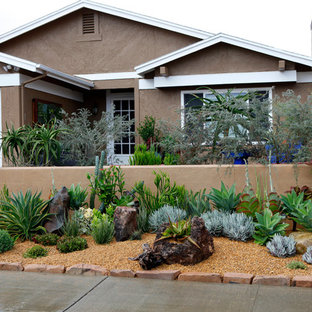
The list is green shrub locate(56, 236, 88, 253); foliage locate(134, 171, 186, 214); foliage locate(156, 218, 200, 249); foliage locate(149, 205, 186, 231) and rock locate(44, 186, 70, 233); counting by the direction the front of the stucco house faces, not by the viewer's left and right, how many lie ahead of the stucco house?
5

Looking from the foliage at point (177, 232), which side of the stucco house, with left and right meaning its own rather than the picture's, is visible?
front

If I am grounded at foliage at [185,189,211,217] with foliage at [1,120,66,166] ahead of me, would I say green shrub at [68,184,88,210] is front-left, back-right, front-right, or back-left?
front-left

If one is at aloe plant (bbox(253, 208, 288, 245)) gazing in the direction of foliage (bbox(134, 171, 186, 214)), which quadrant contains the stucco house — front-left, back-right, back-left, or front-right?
front-right

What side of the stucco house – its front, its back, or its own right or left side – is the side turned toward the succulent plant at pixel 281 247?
front

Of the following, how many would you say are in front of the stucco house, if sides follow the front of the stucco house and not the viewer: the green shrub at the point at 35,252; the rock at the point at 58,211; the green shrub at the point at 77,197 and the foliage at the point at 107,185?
4

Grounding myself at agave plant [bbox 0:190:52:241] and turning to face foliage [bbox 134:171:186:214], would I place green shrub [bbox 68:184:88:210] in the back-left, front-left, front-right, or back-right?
front-left

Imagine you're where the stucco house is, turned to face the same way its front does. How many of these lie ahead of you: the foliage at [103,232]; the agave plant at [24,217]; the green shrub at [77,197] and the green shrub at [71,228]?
4

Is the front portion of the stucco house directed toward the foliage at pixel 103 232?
yes

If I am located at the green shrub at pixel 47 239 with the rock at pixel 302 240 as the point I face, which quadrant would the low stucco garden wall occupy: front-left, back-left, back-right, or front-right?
front-left

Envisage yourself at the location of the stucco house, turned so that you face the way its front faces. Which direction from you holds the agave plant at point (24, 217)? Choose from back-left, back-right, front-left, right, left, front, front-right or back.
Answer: front

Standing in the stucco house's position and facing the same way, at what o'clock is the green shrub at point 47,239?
The green shrub is roughly at 12 o'clock from the stucco house.

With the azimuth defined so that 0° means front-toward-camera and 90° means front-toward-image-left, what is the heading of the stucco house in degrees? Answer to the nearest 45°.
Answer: approximately 0°

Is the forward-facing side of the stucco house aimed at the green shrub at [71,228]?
yes

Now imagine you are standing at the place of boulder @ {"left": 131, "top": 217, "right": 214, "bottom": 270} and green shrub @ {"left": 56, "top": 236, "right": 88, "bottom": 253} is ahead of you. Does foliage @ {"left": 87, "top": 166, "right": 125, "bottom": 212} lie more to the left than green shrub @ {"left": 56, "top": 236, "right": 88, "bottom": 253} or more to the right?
right

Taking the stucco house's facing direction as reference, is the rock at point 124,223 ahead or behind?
ahead

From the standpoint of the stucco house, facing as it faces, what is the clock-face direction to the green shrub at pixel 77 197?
The green shrub is roughly at 12 o'clock from the stucco house.

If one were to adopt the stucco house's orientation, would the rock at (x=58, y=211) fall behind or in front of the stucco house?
in front
